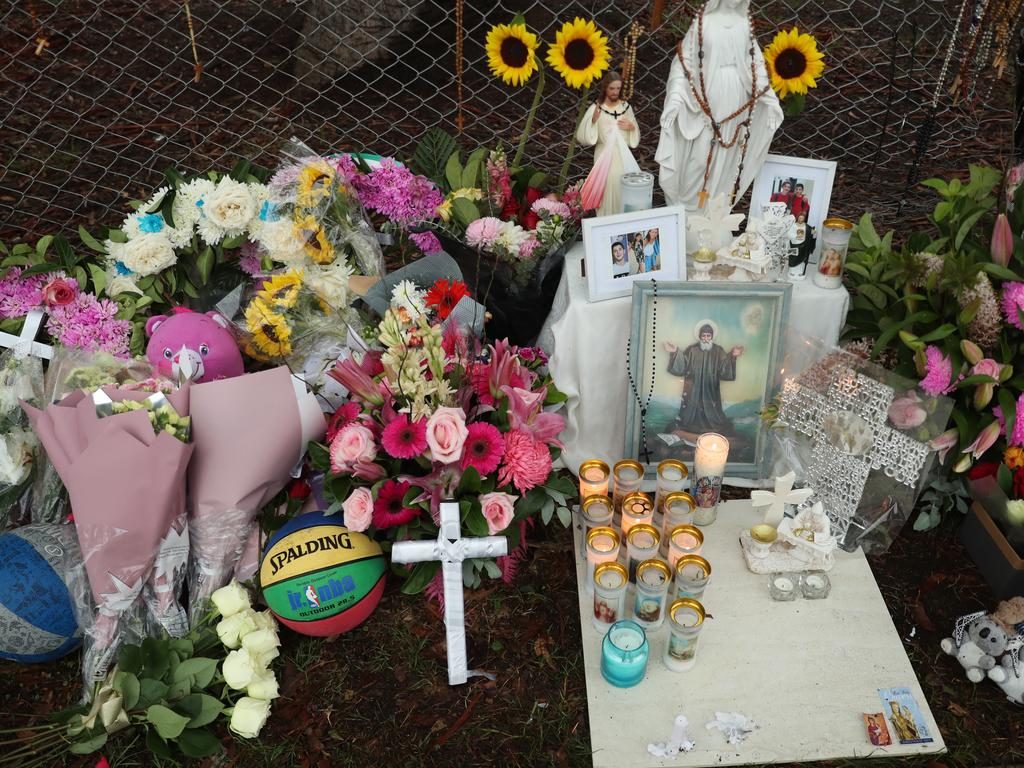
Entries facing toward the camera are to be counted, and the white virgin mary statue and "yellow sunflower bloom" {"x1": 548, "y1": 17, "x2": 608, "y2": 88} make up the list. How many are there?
2

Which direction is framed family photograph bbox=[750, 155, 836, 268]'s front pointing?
toward the camera

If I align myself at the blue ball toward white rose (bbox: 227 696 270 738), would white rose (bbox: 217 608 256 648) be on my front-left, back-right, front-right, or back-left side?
front-left

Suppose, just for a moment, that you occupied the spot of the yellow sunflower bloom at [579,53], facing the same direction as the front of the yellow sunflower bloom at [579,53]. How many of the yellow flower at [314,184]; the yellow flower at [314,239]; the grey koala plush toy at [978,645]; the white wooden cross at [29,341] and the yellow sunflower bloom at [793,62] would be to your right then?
3

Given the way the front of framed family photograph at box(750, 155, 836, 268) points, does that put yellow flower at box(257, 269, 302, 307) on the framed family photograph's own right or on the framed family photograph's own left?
on the framed family photograph's own right

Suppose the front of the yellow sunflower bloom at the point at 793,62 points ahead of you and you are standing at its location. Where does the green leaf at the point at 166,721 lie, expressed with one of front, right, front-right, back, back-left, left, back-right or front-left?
front-right

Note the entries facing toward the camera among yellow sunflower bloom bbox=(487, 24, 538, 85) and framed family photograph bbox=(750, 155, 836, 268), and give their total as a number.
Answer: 2

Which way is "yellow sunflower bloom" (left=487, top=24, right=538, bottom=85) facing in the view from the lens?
facing the viewer

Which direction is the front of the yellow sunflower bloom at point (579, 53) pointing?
toward the camera

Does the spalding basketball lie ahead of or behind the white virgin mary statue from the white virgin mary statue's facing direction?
ahead

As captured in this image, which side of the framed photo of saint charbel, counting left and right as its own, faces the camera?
front

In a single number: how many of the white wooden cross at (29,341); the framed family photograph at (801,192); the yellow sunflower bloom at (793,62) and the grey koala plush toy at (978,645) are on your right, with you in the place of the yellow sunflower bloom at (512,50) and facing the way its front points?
1
